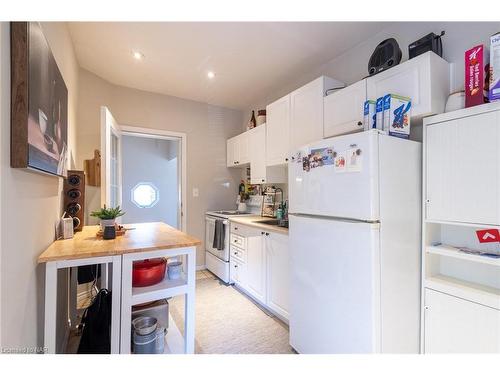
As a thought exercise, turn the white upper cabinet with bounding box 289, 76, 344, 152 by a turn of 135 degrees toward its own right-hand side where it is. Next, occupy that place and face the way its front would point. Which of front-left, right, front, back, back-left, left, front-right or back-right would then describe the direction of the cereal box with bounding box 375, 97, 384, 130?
back-right

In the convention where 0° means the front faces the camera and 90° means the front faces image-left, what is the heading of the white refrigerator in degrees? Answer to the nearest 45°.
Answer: approximately 45°

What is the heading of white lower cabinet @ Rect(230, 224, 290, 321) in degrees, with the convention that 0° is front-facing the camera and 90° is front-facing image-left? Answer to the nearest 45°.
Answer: approximately 45°

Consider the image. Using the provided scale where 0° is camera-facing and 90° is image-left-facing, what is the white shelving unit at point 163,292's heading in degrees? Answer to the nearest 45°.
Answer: approximately 315°
